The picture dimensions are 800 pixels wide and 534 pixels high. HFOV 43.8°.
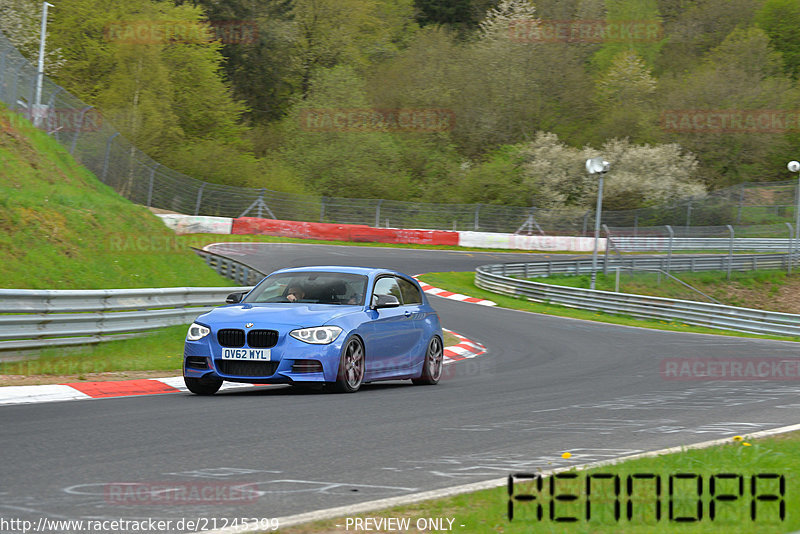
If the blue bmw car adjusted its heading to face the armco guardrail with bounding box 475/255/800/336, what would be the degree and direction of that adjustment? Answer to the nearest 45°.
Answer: approximately 180°

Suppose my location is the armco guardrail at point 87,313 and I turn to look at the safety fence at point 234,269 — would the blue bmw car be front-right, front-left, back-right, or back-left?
back-right

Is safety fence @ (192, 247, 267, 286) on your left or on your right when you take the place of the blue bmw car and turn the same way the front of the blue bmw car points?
on your right

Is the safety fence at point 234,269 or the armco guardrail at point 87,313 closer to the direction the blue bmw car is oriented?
the armco guardrail

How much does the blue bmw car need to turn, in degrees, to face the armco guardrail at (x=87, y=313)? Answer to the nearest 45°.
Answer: approximately 90° to its right

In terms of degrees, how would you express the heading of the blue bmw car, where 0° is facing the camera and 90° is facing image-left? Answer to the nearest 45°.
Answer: approximately 45°
